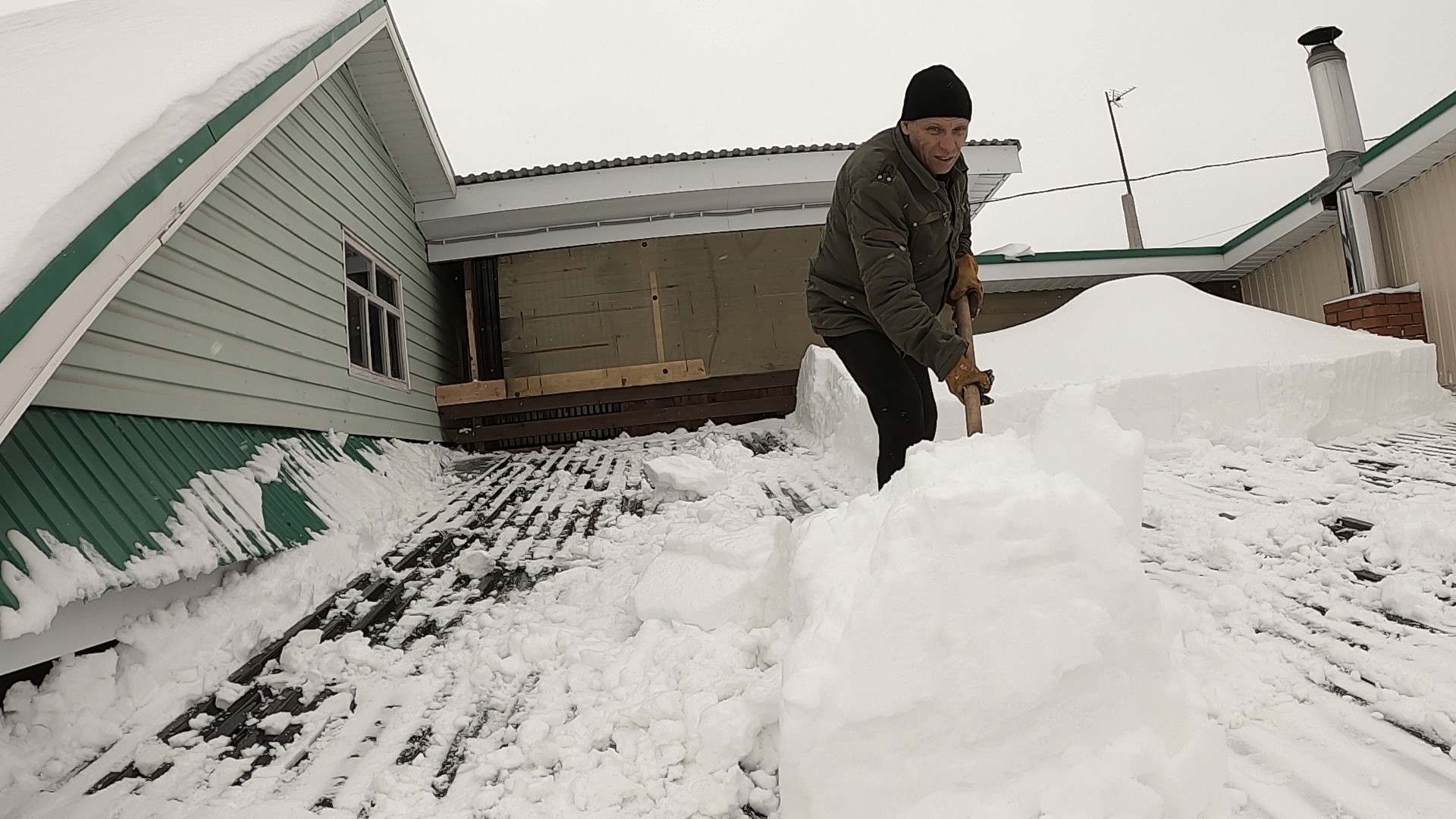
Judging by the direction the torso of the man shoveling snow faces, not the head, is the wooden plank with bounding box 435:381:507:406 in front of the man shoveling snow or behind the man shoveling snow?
behind

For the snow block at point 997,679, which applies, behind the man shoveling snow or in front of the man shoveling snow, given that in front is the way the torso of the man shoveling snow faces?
in front

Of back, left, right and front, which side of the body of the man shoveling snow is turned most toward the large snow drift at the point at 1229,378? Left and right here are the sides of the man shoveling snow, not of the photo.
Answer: left

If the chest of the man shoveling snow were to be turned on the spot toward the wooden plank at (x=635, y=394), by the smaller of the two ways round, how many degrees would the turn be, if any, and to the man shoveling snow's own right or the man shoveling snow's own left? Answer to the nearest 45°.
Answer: approximately 180°

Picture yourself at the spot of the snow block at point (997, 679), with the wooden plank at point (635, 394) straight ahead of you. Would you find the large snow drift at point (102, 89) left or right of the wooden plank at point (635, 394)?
left

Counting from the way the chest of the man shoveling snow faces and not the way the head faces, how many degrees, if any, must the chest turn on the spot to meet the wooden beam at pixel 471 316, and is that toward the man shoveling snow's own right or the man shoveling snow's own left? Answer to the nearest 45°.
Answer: approximately 180°

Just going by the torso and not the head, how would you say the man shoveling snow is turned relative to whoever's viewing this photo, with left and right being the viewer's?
facing the viewer and to the right of the viewer

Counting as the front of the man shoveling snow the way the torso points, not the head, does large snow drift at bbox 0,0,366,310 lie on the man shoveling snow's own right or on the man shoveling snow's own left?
on the man shoveling snow's own right

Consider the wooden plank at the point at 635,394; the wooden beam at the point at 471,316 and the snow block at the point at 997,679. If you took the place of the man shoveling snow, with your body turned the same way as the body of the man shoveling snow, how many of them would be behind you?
2

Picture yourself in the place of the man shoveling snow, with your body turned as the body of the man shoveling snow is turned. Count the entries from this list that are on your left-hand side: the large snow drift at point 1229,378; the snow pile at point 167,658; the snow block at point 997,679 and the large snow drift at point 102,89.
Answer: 1

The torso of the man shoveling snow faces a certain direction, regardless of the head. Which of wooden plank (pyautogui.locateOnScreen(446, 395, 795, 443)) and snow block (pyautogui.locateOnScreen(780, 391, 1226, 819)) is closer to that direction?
the snow block
